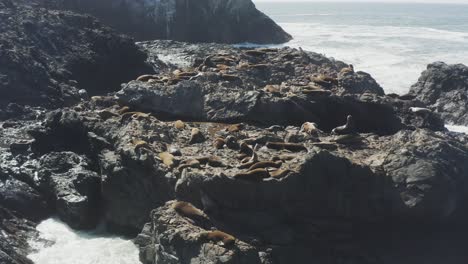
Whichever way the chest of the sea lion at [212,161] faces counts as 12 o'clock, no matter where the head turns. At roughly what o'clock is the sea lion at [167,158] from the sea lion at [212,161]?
the sea lion at [167,158] is roughly at 1 o'clock from the sea lion at [212,161].

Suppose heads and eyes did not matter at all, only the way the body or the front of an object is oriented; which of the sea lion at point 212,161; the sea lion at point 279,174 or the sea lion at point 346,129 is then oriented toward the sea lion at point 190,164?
the sea lion at point 212,161

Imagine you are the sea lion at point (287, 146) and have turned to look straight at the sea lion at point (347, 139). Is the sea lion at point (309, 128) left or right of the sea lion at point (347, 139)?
left

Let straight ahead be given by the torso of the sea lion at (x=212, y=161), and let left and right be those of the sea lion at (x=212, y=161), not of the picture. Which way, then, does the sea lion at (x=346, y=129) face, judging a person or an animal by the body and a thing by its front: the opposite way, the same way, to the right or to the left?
the opposite way

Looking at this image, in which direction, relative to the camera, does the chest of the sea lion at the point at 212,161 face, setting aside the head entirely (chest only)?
to the viewer's left

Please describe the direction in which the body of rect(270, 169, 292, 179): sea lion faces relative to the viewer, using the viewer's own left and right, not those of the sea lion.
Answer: facing to the right of the viewer
